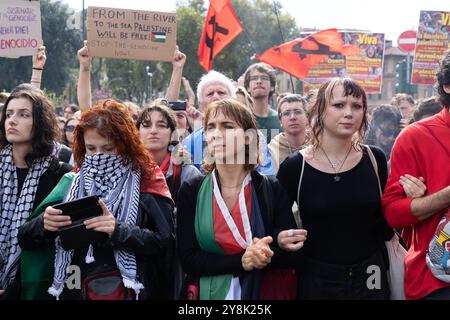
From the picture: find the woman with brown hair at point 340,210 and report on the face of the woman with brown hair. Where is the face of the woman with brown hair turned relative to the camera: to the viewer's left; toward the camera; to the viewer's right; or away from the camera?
toward the camera

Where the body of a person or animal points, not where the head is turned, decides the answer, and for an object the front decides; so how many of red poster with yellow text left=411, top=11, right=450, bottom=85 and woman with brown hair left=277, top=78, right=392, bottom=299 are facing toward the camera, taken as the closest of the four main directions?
2

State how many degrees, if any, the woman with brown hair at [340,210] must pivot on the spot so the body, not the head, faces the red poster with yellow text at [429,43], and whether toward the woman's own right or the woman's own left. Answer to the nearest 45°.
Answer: approximately 180°

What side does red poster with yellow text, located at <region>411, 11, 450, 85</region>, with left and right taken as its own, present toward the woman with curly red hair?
front

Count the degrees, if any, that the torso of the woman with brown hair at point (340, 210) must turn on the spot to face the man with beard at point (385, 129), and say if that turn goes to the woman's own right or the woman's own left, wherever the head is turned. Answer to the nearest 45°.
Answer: approximately 180°

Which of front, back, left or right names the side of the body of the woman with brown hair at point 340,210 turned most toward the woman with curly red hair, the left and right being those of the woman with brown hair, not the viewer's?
right

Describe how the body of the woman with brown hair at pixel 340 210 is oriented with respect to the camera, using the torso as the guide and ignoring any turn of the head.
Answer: toward the camera

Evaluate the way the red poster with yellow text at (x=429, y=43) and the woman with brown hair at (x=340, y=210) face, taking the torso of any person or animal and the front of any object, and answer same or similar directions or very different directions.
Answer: same or similar directions

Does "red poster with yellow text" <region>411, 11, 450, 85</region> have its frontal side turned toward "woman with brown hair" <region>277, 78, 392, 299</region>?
yes

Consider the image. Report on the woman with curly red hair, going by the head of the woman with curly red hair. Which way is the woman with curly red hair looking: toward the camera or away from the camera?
toward the camera

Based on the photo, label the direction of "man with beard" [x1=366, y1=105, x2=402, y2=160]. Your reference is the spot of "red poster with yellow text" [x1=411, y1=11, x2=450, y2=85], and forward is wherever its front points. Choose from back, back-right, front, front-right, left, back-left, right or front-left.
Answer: front

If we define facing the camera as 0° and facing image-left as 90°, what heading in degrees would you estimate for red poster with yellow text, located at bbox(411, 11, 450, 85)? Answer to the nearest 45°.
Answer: approximately 0°
